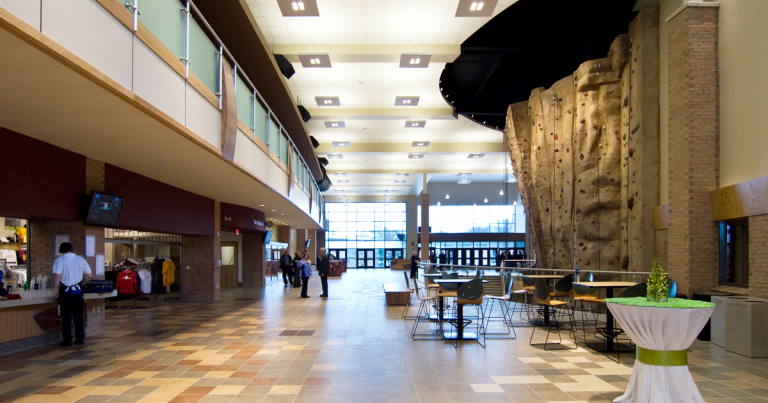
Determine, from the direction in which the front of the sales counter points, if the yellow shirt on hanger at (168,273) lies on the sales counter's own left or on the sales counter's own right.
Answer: on the sales counter's own left

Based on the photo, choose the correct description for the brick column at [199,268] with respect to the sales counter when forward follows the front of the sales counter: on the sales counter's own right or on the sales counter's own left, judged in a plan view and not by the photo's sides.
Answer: on the sales counter's own left

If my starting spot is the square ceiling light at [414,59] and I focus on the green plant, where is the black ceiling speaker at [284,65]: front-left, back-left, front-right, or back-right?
back-right

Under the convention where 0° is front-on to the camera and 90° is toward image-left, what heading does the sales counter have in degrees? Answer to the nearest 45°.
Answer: approximately 315°

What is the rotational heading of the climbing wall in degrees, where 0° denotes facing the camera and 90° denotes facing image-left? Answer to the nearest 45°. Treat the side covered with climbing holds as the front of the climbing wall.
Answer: approximately 45°

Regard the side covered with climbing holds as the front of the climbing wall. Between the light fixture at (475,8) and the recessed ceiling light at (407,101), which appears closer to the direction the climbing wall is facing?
the light fixture

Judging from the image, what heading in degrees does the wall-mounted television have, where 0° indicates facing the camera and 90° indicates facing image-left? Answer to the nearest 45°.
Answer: approximately 315°

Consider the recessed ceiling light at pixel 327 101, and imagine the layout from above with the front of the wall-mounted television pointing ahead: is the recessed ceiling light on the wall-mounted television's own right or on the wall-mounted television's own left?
on the wall-mounted television's own left

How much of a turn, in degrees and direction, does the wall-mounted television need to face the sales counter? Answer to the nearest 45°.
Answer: approximately 90° to its right
